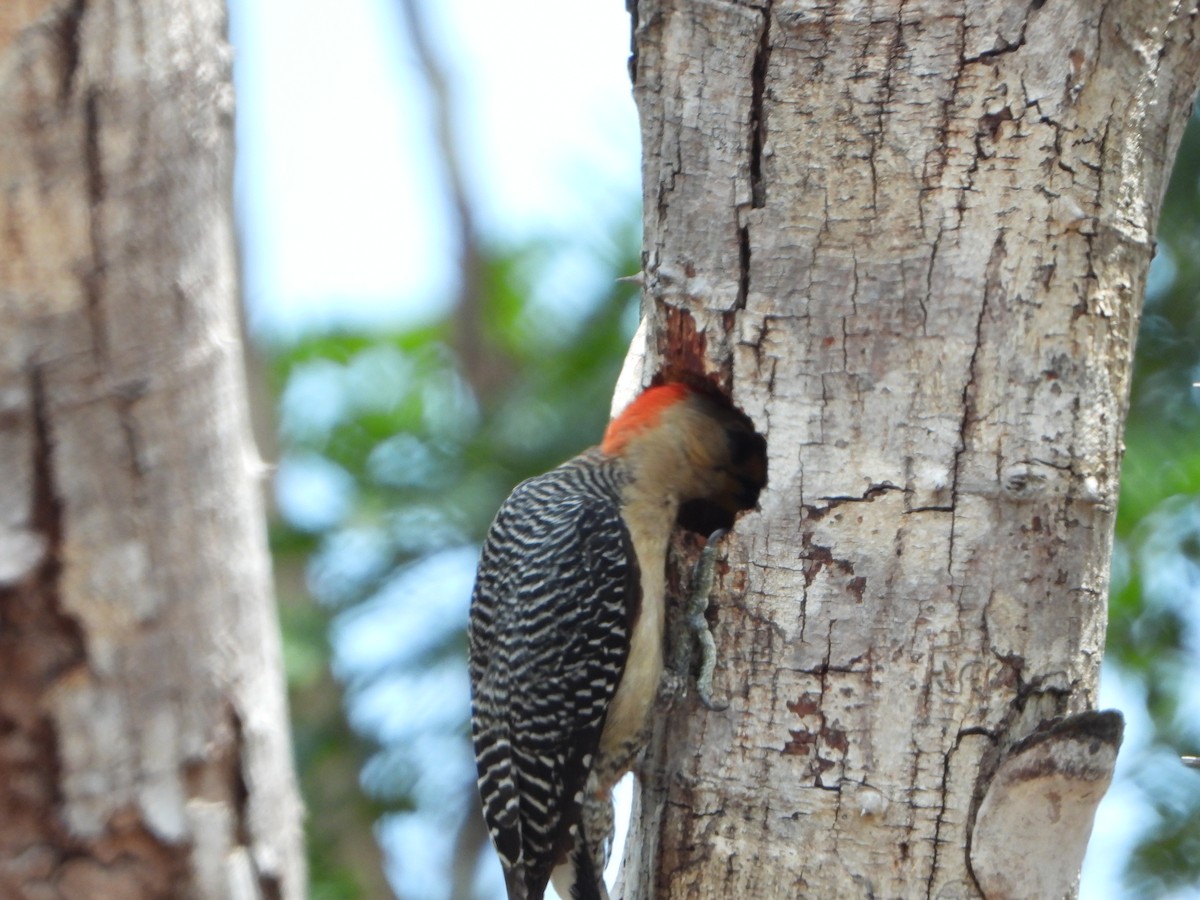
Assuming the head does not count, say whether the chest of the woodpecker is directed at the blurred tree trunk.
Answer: no

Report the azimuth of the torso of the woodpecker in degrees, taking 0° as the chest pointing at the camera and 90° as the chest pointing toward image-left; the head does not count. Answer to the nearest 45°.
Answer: approximately 270°
